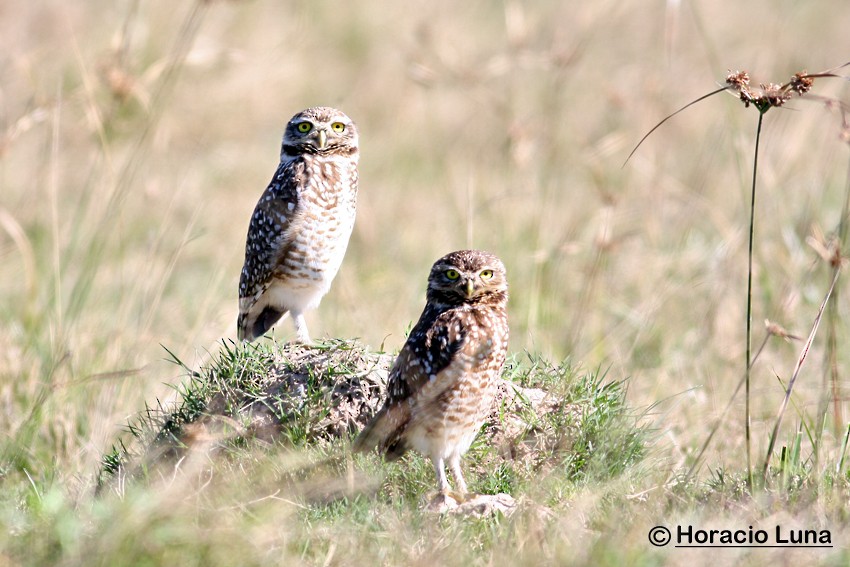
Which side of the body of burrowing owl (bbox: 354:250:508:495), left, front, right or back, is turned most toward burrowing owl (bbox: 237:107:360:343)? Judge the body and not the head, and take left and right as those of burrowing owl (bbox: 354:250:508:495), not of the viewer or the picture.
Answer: back

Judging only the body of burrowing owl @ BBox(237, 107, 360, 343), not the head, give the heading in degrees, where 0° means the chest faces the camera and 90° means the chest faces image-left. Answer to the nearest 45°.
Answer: approximately 315°
